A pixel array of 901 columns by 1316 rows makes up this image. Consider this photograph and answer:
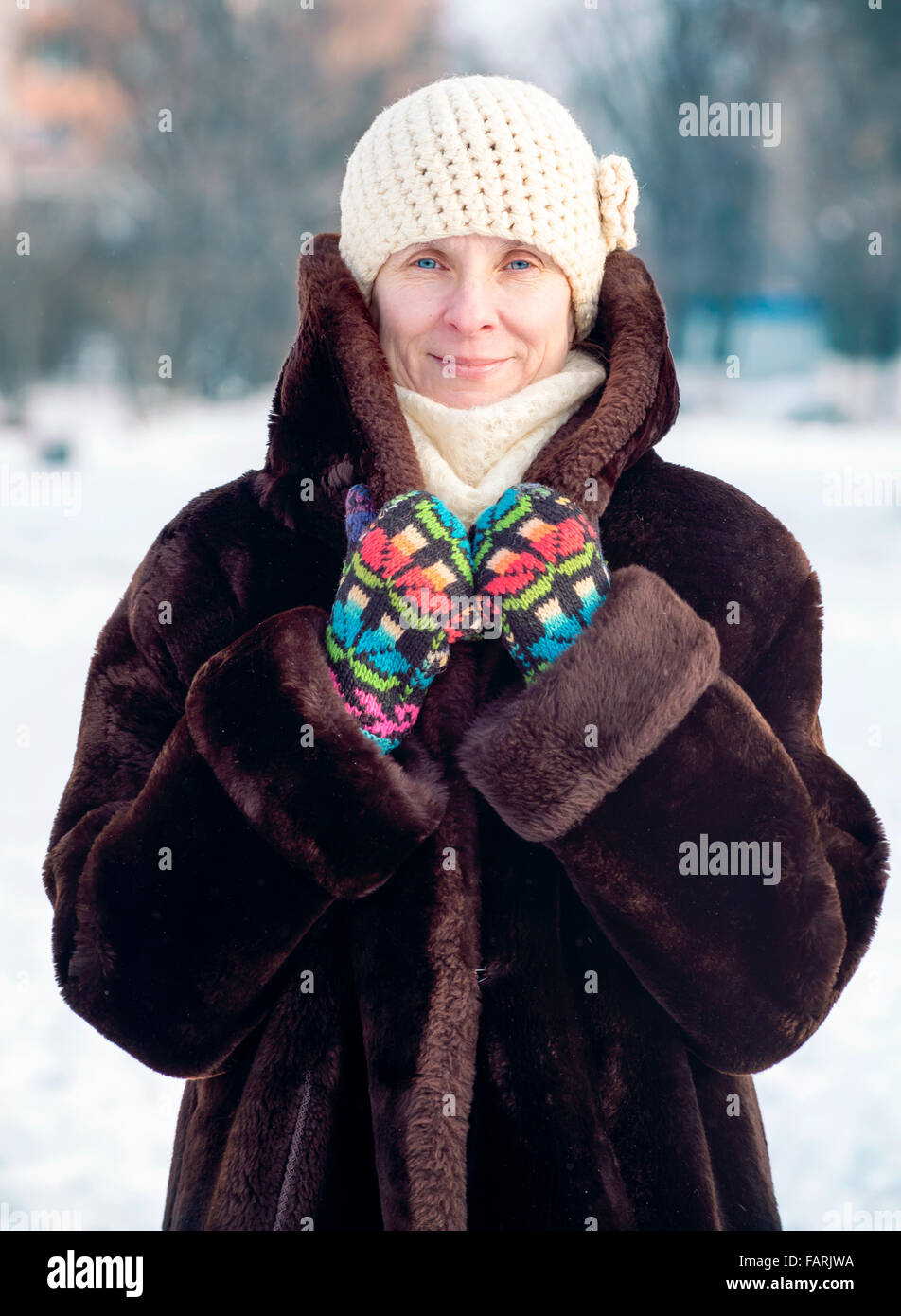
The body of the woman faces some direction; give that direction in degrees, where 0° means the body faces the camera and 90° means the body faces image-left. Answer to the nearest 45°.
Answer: approximately 0°
